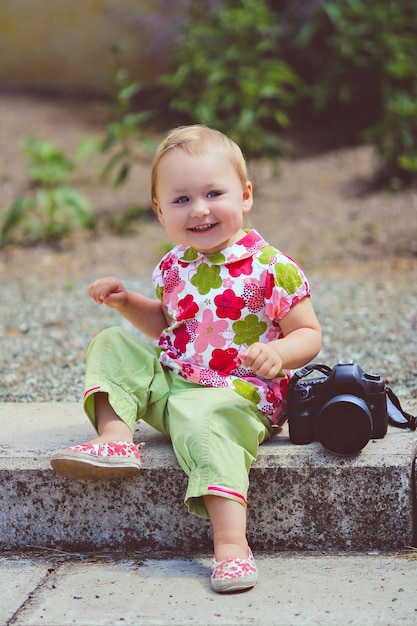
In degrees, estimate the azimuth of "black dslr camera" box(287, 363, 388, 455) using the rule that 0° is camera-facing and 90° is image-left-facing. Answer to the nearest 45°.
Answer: approximately 0°

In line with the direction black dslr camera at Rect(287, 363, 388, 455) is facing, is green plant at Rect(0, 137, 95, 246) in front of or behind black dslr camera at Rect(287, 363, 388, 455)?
behind
